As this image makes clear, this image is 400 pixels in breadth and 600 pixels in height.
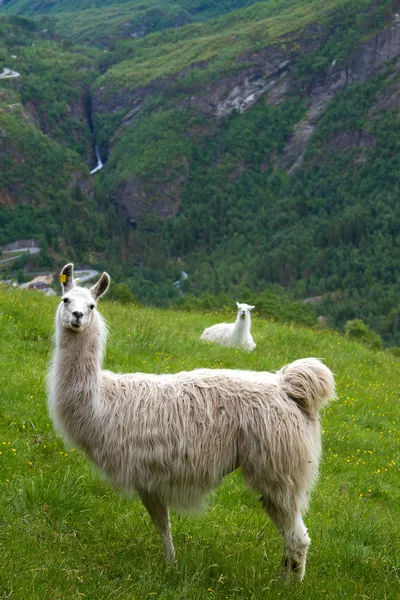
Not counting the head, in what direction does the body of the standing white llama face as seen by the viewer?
to the viewer's left

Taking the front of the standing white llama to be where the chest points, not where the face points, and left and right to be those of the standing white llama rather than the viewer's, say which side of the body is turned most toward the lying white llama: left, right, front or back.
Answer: right
